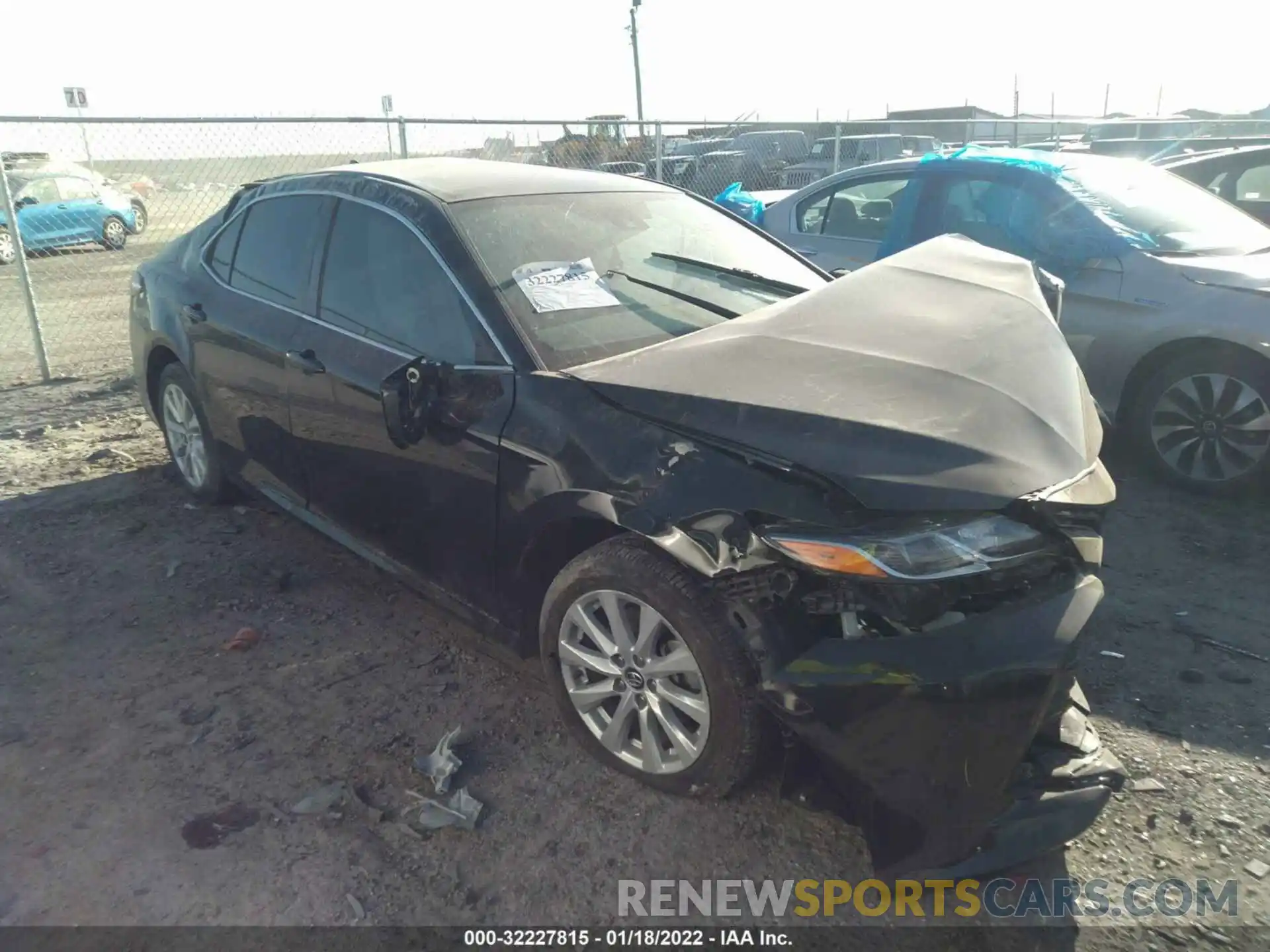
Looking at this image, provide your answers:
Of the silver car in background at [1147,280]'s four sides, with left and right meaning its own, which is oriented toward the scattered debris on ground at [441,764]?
right

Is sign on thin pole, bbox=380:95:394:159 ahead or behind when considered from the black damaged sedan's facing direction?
behind

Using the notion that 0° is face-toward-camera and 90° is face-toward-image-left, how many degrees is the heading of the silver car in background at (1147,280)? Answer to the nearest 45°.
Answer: approximately 315°

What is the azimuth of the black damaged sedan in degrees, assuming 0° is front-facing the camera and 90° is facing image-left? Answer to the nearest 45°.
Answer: approximately 315°

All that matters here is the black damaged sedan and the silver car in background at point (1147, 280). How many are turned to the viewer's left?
0

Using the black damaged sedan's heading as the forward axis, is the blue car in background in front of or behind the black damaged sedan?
behind

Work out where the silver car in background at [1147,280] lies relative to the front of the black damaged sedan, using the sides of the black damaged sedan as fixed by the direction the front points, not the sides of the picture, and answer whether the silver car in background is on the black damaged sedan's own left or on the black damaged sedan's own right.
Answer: on the black damaged sedan's own left

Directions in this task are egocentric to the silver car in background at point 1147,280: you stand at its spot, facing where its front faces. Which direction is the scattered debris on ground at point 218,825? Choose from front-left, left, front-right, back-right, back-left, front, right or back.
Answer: right

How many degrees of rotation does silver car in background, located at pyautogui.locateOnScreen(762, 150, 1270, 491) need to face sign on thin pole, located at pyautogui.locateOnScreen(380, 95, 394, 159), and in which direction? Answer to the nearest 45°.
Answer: approximately 180°

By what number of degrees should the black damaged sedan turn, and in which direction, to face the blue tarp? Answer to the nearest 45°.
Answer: approximately 135° to its left
